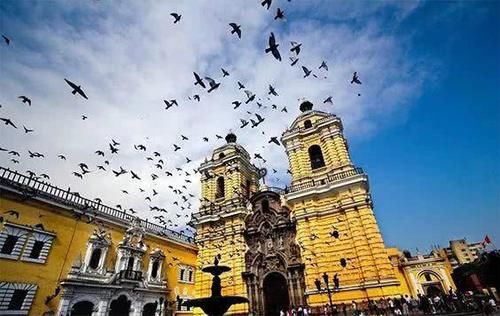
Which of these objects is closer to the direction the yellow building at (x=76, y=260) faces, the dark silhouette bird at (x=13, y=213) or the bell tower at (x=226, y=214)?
the bell tower

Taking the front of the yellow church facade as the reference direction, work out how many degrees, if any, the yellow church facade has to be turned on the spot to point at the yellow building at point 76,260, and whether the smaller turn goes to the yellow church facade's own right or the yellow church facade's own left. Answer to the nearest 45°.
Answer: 0° — it already faces it

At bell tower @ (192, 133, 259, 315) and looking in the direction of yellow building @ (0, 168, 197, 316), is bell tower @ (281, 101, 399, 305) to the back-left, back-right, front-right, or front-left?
back-left

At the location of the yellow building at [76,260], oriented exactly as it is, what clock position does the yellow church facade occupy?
The yellow church facade is roughly at 11 o'clock from the yellow building.

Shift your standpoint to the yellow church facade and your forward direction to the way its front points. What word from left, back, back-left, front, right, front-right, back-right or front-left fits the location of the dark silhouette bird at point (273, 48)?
front-left
